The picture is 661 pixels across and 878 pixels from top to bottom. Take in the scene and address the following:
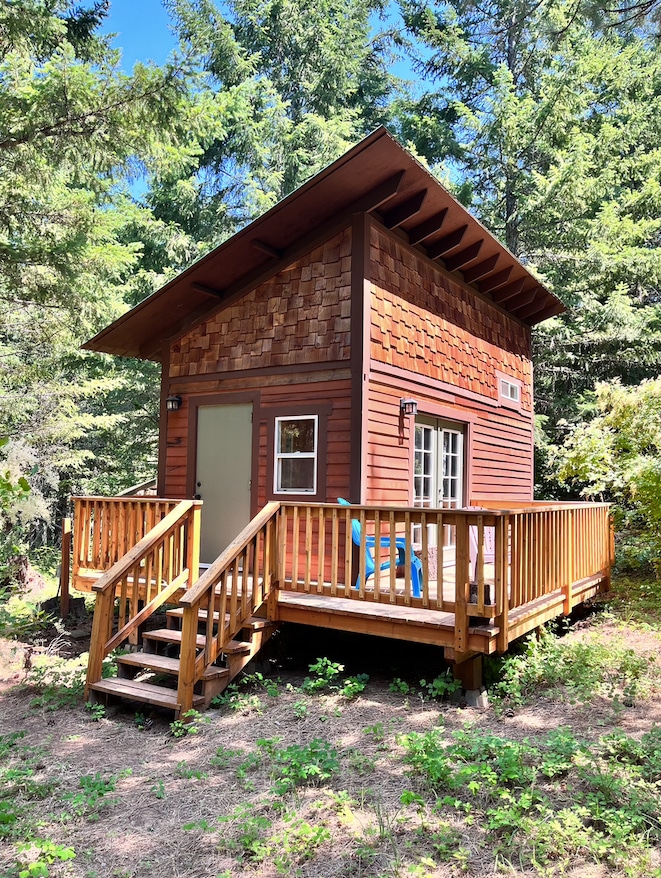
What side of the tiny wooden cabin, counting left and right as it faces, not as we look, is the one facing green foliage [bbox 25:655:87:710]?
front

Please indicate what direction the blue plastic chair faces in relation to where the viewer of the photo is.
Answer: facing the viewer and to the right of the viewer

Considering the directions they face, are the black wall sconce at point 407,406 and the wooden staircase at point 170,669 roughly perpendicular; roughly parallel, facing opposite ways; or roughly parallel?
roughly perpendicular

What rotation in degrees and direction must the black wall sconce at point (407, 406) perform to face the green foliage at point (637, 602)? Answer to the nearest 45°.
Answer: approximately 45° to its left

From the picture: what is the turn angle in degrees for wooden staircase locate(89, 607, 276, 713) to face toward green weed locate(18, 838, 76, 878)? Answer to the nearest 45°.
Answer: approximately 45° to its left

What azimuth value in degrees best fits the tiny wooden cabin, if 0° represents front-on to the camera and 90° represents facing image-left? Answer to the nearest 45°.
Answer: approximately 45°

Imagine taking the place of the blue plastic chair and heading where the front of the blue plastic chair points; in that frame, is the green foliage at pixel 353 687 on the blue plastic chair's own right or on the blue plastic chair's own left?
on the blue plastic chair's own right

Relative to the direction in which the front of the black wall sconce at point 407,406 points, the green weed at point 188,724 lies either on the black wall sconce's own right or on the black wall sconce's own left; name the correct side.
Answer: on the black wall sconce's own right

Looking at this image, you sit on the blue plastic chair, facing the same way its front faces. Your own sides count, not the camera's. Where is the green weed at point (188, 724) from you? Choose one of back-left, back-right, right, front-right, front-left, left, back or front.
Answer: right
